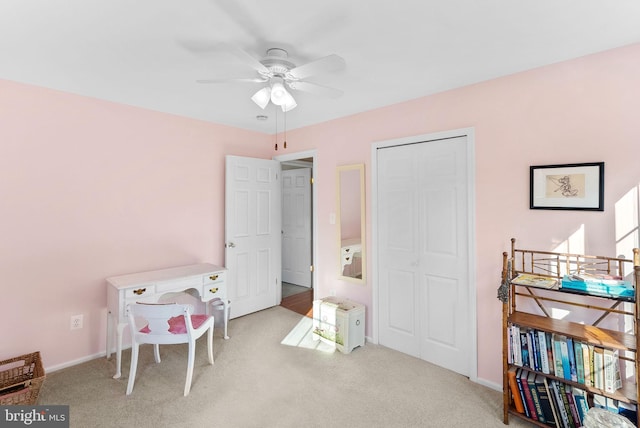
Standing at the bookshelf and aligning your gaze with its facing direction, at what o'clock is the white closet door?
The white closet door is roughly at 2 o'clock from the bookshelf.

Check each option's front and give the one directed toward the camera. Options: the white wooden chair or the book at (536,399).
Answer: the book

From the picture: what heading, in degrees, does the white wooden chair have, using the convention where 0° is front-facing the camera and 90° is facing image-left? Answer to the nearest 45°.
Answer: approximately 225°

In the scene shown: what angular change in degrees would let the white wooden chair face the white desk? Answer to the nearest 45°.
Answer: approximately 45° to its left

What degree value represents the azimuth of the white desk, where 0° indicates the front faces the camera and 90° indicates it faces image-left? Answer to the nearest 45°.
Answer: approximately 315°

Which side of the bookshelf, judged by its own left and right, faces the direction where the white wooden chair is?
right

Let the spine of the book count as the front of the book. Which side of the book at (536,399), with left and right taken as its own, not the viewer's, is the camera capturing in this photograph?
front

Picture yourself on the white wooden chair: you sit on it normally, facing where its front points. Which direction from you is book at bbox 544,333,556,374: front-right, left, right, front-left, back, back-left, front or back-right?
right

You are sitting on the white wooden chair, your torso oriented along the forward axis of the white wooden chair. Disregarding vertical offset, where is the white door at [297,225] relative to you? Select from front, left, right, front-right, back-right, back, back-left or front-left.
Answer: front

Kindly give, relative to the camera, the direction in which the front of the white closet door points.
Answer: facing the viewer and to the left of the viewer
